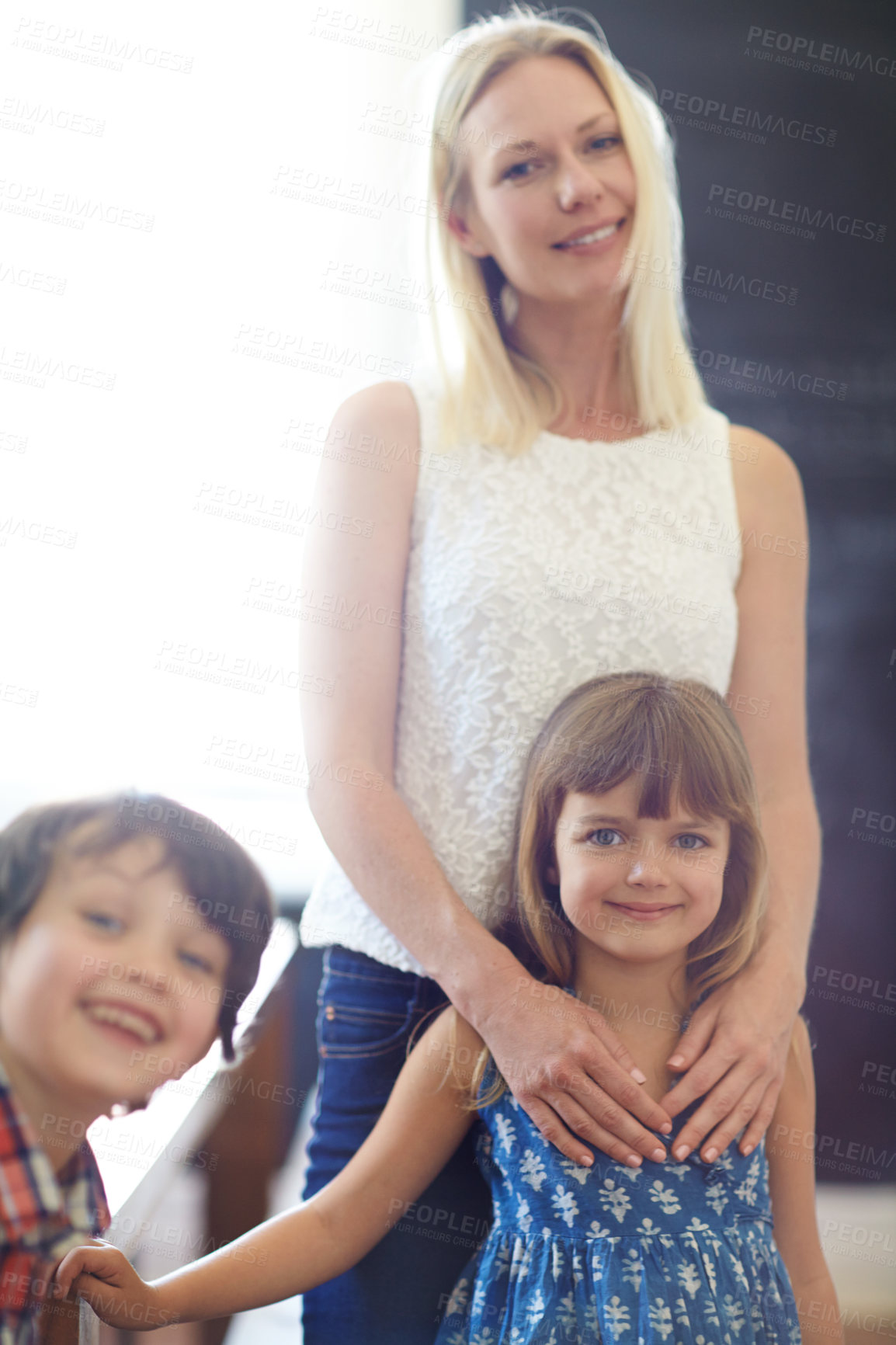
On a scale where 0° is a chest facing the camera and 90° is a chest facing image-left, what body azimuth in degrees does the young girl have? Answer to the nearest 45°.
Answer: approximately 0°
